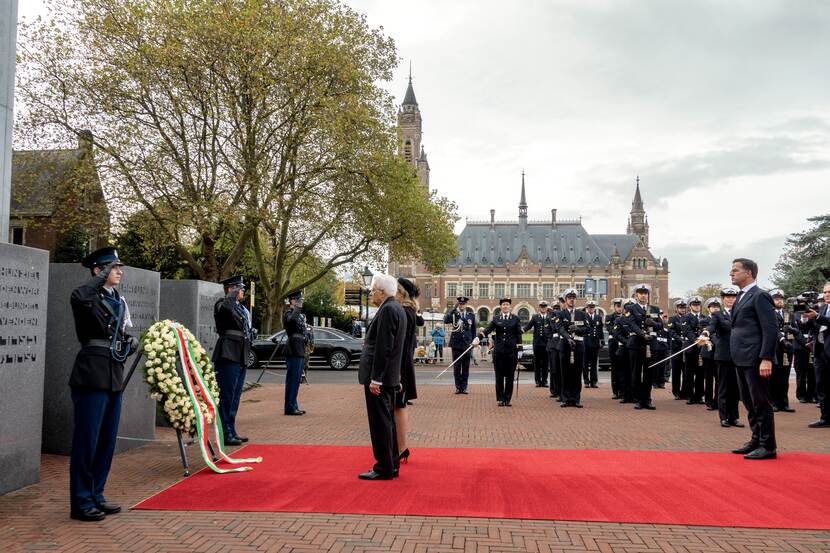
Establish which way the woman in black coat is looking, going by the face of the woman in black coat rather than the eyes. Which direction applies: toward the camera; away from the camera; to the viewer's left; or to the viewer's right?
to the viewer's left

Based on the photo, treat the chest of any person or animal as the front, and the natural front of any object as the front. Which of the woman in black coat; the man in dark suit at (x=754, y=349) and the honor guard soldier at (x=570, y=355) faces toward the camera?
the honor guard soldier

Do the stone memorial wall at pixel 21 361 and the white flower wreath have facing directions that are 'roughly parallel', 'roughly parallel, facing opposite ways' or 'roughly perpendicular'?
roughly parallel

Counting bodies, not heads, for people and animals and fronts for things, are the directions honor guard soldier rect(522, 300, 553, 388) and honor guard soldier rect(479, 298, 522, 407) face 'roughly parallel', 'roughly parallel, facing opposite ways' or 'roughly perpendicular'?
roughly parallel

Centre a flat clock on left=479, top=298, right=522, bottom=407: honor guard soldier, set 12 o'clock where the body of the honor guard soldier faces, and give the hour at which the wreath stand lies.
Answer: The wreath stand is roughly at 1 o'clock from the honor guard soldier.

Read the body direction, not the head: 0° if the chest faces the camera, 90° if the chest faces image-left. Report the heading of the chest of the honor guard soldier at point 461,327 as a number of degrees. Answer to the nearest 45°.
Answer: approximately 0°

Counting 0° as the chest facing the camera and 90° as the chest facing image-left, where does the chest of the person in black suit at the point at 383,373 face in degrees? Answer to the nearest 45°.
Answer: approximately 90°

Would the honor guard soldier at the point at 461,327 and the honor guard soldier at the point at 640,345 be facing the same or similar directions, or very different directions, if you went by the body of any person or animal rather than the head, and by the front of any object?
same or similar directions

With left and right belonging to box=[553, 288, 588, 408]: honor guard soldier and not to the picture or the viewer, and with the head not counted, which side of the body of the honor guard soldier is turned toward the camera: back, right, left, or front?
front

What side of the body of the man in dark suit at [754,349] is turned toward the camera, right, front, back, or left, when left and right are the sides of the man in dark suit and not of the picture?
left

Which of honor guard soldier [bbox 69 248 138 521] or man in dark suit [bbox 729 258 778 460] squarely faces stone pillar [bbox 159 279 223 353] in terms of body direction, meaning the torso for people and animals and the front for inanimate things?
the man in dark suit

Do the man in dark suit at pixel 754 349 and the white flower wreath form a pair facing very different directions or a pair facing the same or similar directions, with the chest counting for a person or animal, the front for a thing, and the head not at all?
very different directions

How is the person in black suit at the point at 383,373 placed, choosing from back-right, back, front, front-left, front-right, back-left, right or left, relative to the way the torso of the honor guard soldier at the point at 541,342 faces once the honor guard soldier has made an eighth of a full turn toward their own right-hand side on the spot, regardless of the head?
front-left

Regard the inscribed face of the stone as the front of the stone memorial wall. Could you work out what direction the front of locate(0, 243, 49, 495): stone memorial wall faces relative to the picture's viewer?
facing the viewer and to the right of the viewer

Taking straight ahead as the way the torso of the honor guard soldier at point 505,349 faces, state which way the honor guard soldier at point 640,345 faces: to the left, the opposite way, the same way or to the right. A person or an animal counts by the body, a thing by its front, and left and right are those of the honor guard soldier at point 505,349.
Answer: the same way
